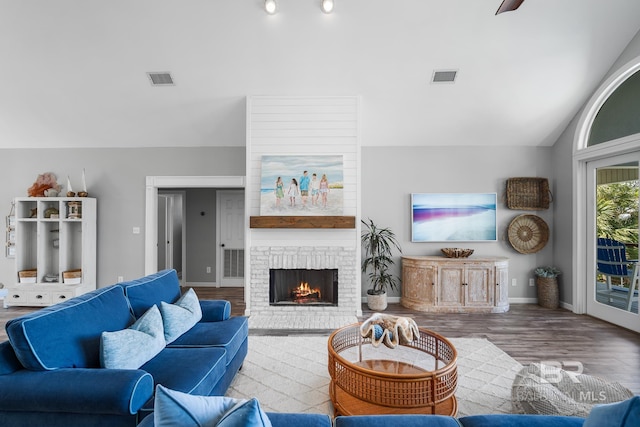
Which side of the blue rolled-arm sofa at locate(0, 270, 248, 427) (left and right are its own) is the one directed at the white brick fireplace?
left

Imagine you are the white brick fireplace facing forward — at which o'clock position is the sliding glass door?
The sliding glass door is roughly at 9 o'clock from the white brick fireplace.

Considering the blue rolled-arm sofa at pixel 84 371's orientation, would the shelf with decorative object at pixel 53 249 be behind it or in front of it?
behind

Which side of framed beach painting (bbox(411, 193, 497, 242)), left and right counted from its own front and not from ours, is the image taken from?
front

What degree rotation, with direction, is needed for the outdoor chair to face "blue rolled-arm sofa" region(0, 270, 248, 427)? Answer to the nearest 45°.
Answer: approximately 135° to its right

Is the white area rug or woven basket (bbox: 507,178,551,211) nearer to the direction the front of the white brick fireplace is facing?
the white area rug

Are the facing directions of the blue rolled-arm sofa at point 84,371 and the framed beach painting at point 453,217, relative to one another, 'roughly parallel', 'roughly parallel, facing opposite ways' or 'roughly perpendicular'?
roughly perpendicular

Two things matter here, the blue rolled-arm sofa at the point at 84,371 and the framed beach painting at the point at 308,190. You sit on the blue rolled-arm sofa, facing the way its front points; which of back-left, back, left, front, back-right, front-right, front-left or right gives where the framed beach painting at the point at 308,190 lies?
left

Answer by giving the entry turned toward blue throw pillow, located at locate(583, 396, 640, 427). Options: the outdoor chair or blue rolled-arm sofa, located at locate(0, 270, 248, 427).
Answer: the blue rolled-arm sofa

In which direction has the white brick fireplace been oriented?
toward the camera

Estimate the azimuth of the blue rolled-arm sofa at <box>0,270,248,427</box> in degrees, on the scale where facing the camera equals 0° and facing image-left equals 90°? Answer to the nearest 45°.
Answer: approximately 315°

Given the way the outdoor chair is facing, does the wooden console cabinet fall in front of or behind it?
behind
